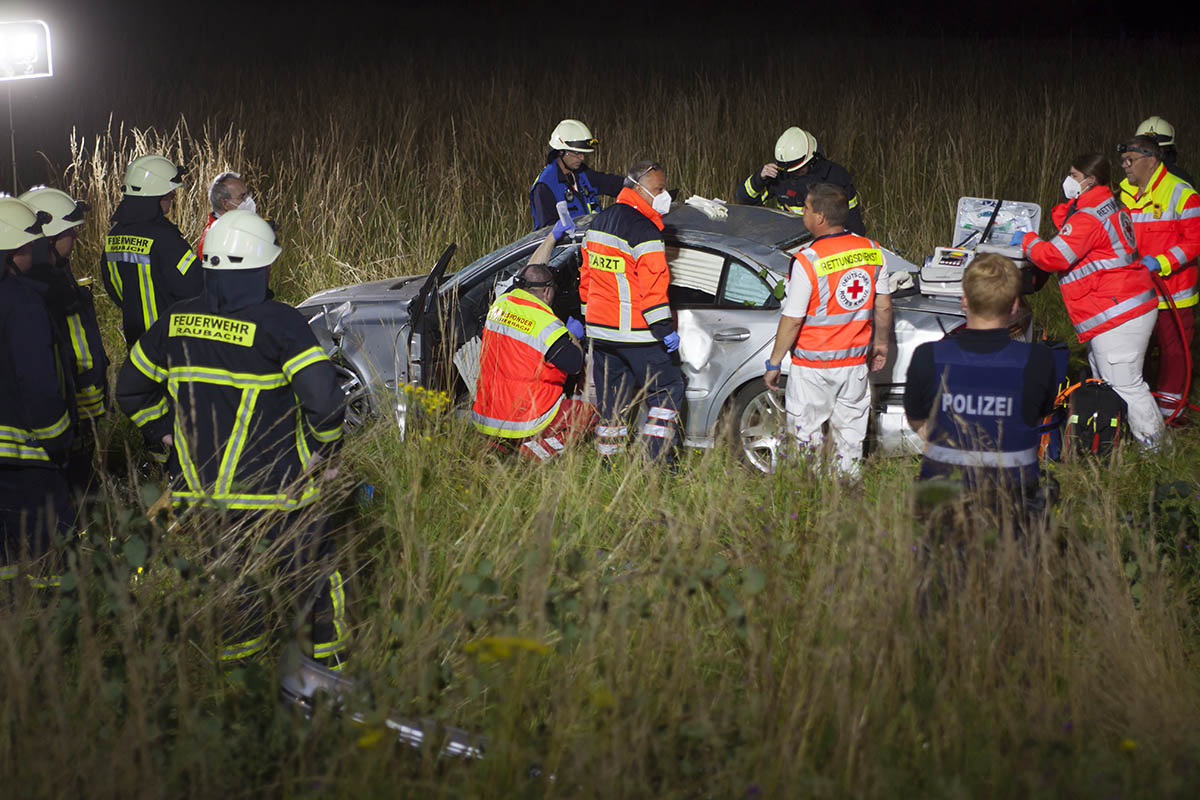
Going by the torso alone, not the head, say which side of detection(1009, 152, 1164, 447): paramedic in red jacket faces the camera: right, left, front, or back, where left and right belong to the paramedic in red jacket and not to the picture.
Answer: left

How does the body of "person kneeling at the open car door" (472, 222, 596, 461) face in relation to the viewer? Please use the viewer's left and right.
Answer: facing away from the viewer and to the right of the viewer

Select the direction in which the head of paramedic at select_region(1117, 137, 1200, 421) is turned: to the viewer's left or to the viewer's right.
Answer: to the viewer's left

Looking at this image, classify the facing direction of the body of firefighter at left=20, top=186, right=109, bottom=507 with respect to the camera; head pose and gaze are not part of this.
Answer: to the viewer's right

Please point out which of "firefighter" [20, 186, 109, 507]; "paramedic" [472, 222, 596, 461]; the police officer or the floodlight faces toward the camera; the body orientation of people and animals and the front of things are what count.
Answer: the floodlight

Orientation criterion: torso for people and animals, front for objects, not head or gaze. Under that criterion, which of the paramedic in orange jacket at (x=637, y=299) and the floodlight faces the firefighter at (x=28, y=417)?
the floodlight

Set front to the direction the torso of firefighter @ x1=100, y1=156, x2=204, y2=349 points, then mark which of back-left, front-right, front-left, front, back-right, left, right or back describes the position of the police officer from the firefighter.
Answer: right

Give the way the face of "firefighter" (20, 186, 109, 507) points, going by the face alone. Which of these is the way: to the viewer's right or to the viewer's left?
to the viewer's right

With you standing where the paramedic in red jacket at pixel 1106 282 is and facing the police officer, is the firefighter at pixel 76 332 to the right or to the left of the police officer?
right

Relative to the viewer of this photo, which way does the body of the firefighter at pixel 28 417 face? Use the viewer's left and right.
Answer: facing to the right of the viewer

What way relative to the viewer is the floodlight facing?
toward the camera

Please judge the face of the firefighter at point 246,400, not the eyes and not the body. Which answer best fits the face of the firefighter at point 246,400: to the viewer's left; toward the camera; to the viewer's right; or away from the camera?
away from the camera

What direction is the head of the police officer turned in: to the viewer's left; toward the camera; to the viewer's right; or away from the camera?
away from the camera

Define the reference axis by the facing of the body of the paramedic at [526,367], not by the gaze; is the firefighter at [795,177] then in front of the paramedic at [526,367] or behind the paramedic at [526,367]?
in front
